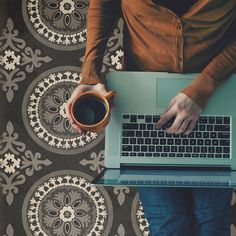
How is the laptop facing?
away from the camera

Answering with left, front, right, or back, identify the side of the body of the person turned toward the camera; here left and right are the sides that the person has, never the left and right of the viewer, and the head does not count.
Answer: front
